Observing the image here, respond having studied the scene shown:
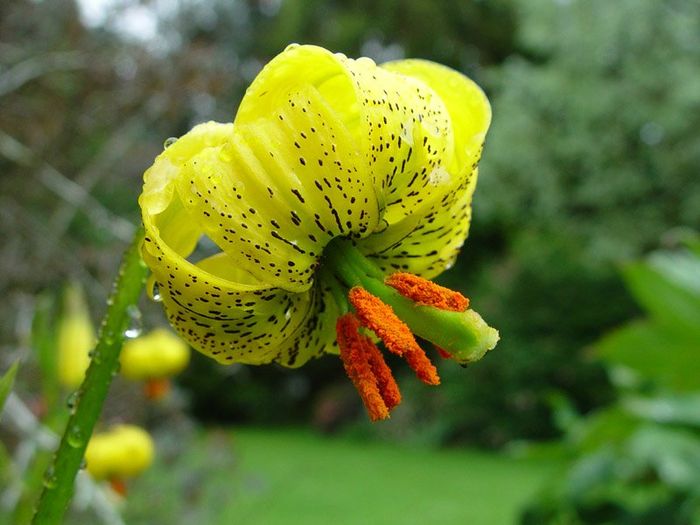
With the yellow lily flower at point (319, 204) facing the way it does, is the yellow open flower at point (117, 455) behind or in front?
behind

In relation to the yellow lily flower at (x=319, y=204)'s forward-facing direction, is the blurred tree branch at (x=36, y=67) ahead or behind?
behind

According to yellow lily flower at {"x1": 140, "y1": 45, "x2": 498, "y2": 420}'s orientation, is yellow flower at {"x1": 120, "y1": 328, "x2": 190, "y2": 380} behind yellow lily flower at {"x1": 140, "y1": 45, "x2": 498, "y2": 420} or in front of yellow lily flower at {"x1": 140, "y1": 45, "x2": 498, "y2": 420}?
behind

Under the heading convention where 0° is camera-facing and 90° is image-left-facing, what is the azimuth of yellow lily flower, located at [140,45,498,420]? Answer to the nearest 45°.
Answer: approximately 315°
